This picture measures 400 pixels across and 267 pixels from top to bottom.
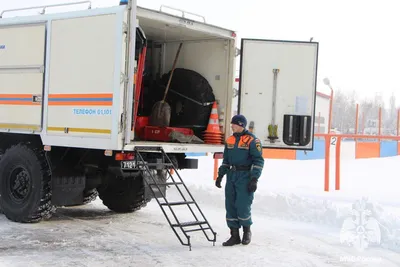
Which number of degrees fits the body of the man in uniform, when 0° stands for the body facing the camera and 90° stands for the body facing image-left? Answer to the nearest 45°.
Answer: approximately 45°

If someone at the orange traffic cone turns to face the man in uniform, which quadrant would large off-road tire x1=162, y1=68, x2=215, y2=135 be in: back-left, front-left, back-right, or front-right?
back-right

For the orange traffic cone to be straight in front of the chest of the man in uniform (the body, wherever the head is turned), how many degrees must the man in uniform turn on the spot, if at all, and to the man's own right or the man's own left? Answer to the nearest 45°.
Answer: approximately 135° to the man's own right

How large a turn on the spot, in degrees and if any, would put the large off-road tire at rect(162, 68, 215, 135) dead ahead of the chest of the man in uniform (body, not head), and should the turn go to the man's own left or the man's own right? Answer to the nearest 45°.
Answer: approximately 90° to the man's own right
